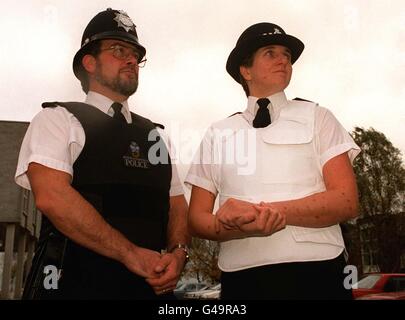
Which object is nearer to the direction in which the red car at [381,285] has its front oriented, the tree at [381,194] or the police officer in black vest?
the police officer in black vest

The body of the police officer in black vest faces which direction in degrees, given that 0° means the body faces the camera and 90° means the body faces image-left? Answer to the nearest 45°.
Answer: approximately 315°

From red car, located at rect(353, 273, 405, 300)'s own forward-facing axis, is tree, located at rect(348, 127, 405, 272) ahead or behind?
behind

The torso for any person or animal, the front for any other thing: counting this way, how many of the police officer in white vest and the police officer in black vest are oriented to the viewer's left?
0

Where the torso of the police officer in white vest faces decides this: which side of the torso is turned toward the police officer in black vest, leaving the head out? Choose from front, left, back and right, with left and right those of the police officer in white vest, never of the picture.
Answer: right

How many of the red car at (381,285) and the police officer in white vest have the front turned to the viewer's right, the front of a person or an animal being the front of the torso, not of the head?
0

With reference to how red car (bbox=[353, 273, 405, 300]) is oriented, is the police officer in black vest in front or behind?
in front

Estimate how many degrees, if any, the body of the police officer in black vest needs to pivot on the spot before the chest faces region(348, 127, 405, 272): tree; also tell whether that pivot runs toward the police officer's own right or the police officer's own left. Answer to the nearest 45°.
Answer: approximately 90° to the police officer's own left

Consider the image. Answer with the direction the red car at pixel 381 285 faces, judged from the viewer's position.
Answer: facing the viewer and to the left of the viewer

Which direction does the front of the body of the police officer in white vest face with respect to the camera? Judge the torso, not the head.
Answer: toward the camera
